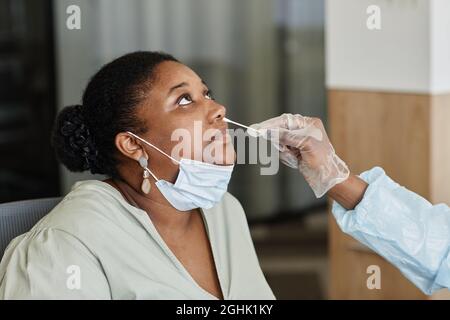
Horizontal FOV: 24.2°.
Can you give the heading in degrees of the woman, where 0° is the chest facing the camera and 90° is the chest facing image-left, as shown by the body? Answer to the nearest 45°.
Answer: approximately 315°
